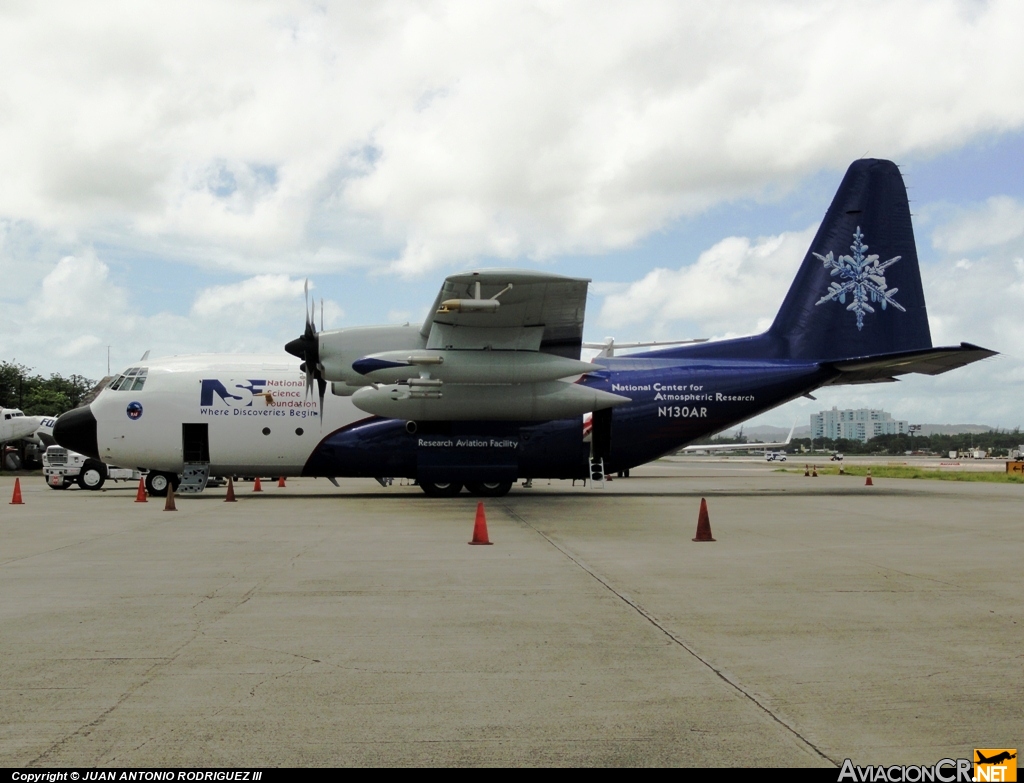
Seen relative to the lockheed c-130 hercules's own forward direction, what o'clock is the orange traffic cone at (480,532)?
The orange traffic cone is roughly at 9 o'clock from the lockheed c-130 hercules.

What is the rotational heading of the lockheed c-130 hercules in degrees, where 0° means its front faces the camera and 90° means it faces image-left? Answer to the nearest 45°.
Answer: approximately 90°

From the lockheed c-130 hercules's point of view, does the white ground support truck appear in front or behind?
in front

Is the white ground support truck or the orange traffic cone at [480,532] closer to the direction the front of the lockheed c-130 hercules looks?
the white ground support truck
